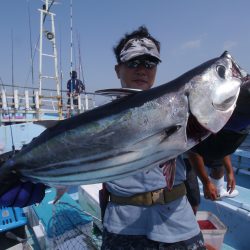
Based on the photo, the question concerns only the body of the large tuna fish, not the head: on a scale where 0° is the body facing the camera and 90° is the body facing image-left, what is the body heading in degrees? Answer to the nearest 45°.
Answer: approximately 270°

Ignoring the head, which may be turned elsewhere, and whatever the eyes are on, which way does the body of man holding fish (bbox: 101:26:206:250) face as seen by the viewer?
toward the camera
